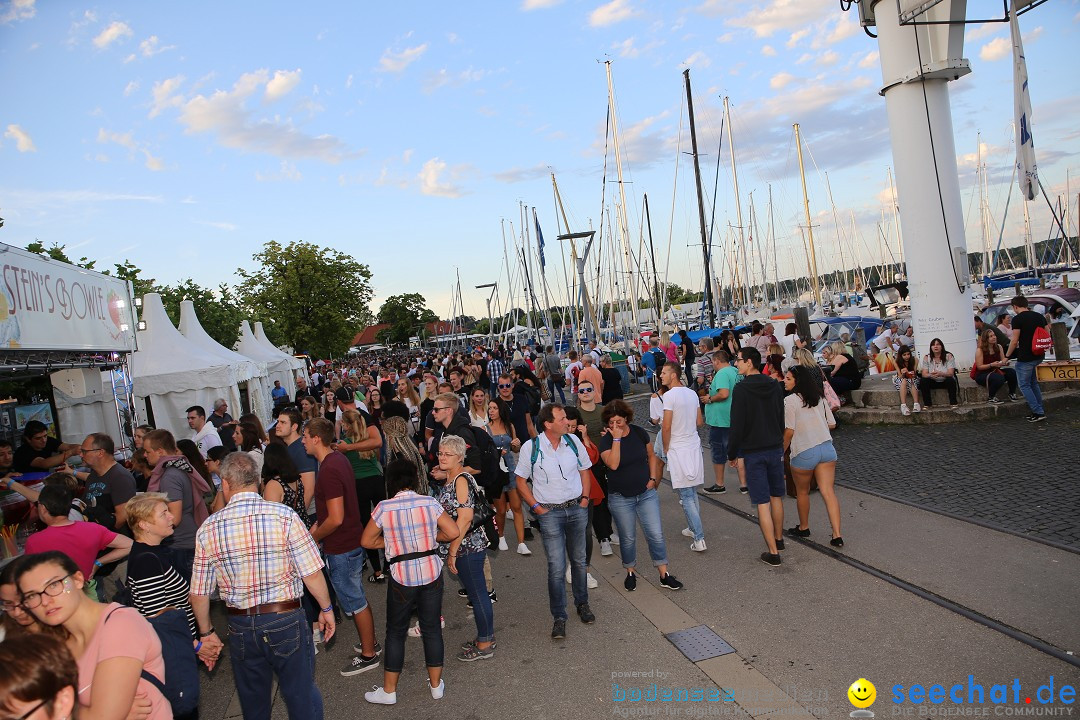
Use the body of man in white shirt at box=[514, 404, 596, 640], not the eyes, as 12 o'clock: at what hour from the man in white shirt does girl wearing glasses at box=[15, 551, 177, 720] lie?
The girl wearing glasses is roughly at 1 o'clock from the man in white shirt.

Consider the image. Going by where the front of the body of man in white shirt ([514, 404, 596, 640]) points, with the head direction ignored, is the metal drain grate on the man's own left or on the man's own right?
on the man's own left

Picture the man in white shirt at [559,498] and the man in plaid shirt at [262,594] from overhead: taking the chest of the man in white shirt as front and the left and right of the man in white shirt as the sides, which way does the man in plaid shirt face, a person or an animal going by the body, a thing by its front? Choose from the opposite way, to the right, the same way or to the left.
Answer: the opposite way

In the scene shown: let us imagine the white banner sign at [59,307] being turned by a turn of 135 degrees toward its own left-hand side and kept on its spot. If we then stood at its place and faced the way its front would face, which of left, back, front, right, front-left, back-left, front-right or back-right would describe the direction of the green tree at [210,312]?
front

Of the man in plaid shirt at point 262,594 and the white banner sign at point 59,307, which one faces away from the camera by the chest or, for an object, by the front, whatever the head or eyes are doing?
the man in plaid shirt

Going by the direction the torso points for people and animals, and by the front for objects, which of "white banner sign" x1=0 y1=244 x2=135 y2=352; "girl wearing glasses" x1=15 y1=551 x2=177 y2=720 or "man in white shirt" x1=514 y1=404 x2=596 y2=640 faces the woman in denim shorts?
the white banner sign

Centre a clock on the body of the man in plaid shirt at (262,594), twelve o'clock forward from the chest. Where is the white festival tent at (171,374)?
The white festival tent is roughly at 12 o'clock from the man in plaid shirt.

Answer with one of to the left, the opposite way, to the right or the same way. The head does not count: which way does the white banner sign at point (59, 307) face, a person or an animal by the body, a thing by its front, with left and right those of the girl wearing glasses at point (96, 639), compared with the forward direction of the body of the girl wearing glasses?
to the left

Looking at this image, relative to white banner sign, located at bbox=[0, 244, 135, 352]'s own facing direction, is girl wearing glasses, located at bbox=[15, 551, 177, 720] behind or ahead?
ahead

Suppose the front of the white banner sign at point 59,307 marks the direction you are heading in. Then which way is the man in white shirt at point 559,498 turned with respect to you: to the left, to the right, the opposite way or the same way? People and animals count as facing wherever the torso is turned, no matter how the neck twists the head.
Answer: to the right

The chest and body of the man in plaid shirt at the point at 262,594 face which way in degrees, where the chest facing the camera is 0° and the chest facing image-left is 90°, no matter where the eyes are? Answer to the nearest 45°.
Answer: approximately 180°

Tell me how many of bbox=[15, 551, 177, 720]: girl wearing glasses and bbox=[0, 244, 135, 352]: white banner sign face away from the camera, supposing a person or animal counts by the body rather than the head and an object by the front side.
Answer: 0

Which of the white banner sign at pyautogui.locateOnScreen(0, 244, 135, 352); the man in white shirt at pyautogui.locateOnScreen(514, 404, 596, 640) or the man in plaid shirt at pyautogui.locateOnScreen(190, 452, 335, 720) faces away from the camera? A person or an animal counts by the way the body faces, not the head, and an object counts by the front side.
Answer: the man in plaid shirt
